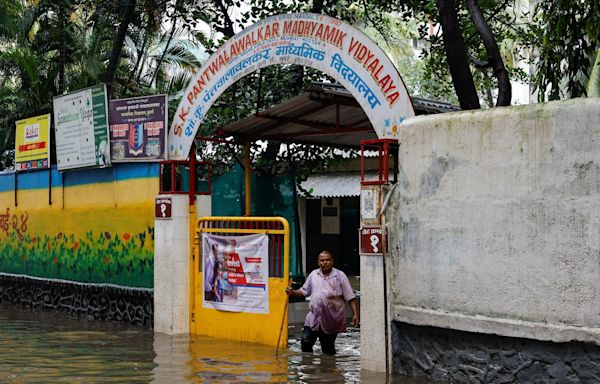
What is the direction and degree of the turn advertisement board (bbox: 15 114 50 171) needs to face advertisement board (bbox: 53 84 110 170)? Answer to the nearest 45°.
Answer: approximately 45° to its left

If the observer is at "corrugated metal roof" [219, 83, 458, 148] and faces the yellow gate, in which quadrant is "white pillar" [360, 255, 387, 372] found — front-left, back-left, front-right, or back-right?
front-left

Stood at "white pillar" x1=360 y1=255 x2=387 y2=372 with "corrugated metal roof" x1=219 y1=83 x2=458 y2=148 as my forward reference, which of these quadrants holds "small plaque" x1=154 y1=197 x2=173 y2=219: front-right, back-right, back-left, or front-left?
front-left

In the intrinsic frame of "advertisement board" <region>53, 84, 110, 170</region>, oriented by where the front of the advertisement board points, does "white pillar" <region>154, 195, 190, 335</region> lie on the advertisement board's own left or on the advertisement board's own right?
on the advertisement board's own left

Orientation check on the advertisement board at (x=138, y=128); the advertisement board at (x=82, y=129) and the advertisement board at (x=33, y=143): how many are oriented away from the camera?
0

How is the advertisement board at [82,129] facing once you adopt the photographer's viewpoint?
facing the viewer and to the left of the viewer

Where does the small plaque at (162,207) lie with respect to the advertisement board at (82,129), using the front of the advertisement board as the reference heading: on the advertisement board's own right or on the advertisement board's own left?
on the advertisement board's own left

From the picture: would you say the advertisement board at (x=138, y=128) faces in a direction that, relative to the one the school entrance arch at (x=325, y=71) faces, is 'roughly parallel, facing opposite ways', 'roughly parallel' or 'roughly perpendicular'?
roughly parallel

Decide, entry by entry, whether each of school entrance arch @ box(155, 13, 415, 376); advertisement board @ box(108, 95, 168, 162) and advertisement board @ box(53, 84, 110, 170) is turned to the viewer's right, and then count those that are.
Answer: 0

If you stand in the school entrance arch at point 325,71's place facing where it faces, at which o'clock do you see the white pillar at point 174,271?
The white pillar is roughly at 3 o'clock from the school entrance arch.

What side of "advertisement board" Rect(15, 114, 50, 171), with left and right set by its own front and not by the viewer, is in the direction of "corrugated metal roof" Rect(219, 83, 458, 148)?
left
